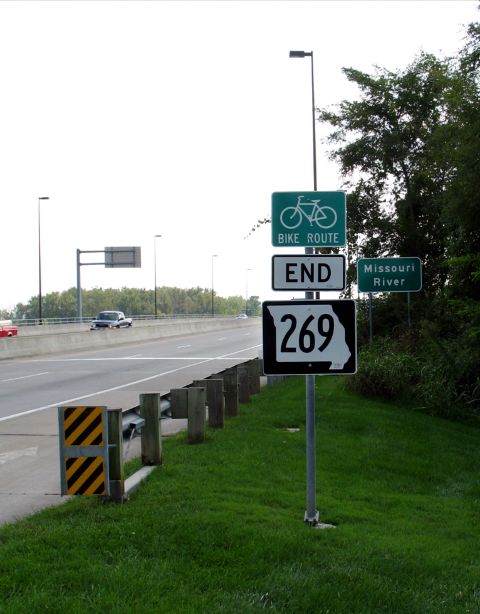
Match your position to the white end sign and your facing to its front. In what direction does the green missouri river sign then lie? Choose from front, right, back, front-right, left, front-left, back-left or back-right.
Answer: back

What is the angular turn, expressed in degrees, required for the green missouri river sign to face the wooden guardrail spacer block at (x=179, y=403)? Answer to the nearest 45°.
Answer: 0° — it already faces it

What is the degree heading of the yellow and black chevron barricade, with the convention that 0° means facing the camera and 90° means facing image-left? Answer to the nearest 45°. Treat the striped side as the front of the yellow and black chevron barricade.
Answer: approximately 0°

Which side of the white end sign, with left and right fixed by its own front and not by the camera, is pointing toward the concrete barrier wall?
back

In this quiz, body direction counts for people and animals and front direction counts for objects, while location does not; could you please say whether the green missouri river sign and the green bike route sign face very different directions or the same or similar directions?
same or similar directions

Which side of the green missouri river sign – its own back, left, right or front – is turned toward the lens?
front

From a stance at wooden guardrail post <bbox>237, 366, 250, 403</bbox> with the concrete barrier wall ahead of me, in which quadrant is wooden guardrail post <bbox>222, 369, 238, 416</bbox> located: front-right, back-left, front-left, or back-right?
back-left

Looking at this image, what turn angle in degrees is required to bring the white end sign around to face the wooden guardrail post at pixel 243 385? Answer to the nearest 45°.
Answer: approximately 180°

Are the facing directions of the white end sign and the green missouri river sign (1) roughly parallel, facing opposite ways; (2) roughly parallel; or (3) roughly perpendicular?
roughly parallel

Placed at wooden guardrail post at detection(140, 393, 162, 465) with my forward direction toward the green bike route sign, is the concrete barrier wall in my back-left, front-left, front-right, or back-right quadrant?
back-left

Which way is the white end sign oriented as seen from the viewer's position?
toward the camera

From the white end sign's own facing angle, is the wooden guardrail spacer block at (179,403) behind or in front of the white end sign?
behind

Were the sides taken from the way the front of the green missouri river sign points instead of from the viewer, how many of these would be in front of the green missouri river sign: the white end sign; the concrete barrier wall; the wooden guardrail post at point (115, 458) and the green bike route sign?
3

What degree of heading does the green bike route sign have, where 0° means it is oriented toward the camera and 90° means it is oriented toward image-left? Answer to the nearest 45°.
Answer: approximately 0°

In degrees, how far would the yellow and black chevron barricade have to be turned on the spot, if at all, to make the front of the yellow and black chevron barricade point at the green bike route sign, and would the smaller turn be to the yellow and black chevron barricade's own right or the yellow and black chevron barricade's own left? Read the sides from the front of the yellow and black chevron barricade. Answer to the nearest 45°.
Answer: approximately 90° to the yellow and black chevron barricade's own left
